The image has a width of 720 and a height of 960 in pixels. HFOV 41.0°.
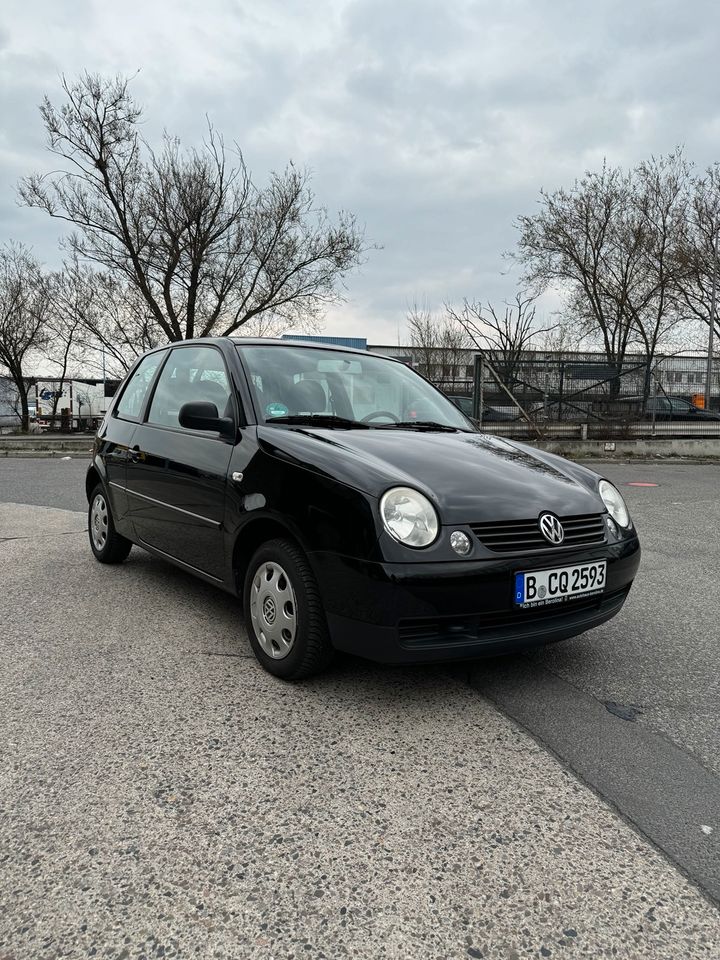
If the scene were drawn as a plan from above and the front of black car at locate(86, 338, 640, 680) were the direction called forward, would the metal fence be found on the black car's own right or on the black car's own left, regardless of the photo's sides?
on the black car's own left

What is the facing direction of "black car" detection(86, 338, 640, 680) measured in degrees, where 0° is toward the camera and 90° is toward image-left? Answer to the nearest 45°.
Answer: approximately 315°

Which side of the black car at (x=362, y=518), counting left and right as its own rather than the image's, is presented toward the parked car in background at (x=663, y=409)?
left
